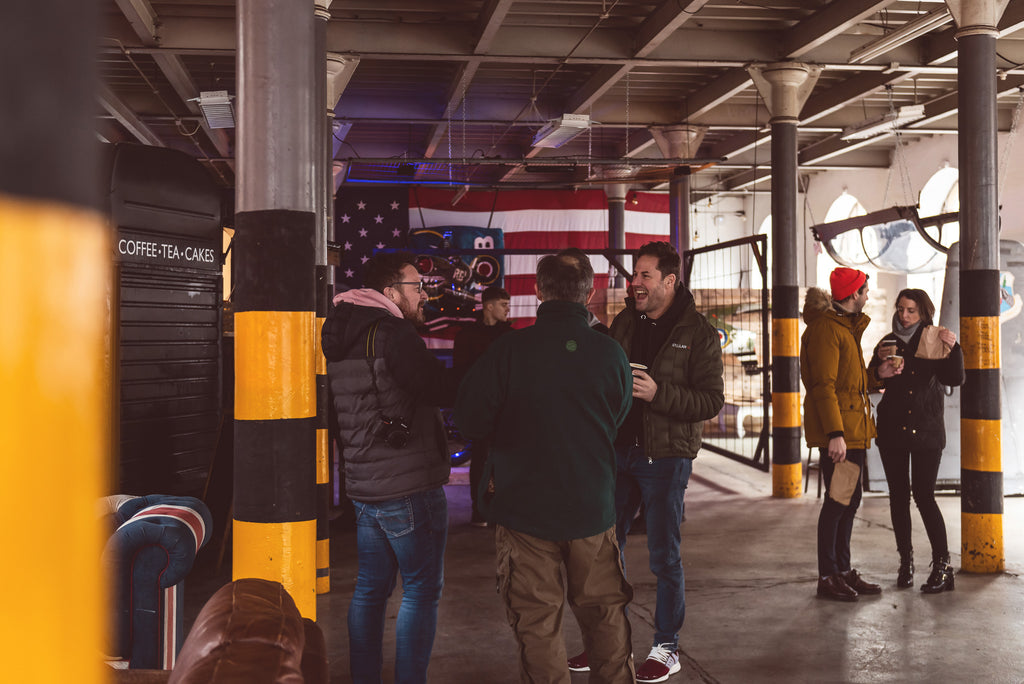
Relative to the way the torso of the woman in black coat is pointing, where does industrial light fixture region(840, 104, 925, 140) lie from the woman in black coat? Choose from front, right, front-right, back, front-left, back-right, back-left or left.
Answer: back-right

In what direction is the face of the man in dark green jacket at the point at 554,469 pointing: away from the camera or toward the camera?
away from the camera

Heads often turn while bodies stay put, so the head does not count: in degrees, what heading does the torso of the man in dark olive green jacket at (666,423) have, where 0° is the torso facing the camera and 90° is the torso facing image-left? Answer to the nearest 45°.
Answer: approximately 45°

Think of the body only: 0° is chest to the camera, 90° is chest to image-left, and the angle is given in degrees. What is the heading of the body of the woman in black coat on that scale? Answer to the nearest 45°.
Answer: approximately 45°

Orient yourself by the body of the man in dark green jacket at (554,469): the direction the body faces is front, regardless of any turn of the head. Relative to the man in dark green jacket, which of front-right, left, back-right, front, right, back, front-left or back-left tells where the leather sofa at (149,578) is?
left

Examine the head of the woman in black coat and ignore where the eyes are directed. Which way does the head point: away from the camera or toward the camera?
toward the camera

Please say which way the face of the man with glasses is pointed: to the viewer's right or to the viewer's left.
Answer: to the viewer's right

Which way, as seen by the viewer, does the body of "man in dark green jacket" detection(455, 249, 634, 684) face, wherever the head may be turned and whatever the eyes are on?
away from the camera

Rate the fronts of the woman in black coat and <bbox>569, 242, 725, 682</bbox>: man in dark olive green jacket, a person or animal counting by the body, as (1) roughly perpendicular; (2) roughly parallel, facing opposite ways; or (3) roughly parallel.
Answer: roughly parallel

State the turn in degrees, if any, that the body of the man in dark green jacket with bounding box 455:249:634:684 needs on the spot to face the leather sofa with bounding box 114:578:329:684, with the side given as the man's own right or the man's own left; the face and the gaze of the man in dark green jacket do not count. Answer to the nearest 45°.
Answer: approximately 180°

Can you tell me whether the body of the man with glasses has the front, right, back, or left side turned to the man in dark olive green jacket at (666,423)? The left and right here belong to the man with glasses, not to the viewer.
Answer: front

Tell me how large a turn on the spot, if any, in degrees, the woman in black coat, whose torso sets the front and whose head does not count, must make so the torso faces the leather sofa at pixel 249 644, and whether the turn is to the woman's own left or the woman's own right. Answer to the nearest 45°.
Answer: approximately 45° to the woman's own left
